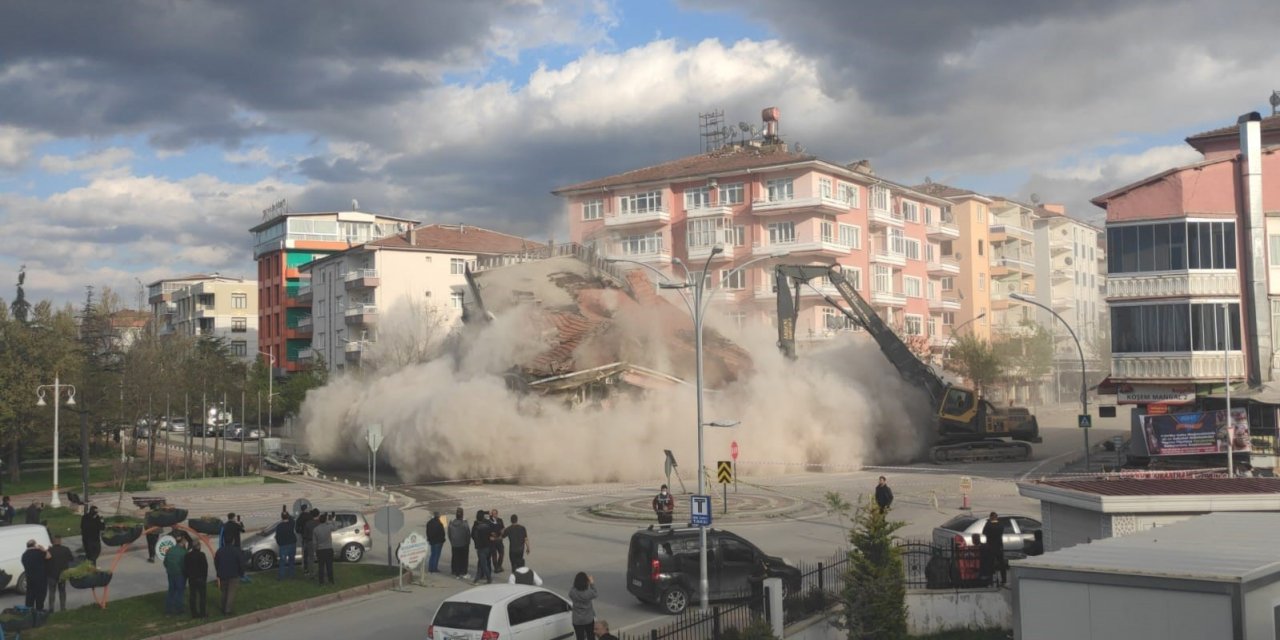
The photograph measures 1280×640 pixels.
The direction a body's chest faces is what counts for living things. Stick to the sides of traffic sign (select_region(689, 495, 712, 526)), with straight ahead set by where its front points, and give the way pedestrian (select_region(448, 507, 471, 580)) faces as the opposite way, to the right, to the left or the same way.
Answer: the opposite way

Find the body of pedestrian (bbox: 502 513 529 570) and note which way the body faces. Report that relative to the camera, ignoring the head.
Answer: away from the camera

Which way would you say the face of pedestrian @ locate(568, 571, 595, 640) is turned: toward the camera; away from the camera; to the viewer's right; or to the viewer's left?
away from the camera

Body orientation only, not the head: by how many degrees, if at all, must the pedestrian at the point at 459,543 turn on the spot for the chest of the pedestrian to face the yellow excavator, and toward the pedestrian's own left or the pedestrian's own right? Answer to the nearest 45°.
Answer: approximately 45° to the pedestrian's own right

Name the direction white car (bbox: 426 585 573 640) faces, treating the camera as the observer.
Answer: facing away from the viewer and to the right of the viewer

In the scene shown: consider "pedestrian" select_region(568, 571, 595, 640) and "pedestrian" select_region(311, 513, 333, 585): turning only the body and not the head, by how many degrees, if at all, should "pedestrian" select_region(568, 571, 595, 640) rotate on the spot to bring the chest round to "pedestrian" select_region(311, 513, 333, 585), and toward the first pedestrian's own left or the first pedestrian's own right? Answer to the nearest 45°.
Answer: approximately 45° to the first pedestrian's own left

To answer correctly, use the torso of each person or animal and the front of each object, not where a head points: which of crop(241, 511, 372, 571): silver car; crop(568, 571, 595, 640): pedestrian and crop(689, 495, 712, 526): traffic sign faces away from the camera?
the pedestrian

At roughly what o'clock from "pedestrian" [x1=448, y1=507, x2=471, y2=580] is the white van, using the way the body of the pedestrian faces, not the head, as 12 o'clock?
The white van is roughly at 9 o'clock from the pedestrian.

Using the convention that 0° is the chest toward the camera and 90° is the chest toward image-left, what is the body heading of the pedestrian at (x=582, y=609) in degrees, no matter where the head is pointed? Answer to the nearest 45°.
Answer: approximately 180°

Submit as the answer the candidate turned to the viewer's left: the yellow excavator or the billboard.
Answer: the yellow excavator

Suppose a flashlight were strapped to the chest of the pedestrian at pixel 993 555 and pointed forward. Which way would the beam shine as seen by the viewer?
away from the camera
